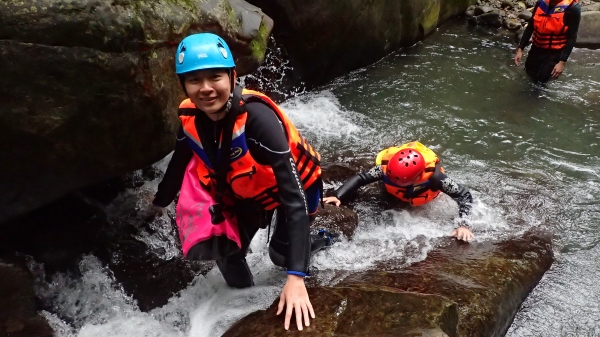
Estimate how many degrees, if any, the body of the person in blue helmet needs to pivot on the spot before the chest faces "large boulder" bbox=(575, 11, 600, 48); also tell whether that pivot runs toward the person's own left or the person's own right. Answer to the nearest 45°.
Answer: approximately 180°

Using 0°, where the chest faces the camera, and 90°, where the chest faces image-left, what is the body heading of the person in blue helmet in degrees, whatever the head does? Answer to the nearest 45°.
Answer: approximately 45°

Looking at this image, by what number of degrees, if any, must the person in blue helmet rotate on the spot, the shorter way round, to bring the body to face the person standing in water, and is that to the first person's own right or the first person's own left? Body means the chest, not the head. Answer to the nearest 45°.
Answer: approximately 180°

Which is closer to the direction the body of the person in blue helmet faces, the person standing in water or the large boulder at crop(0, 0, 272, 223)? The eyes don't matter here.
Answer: the large boulder

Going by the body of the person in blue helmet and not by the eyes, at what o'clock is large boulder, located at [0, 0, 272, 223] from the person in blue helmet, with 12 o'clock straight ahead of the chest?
The large boulder is roughly at 3 o'clock from the person in blue helmet.
